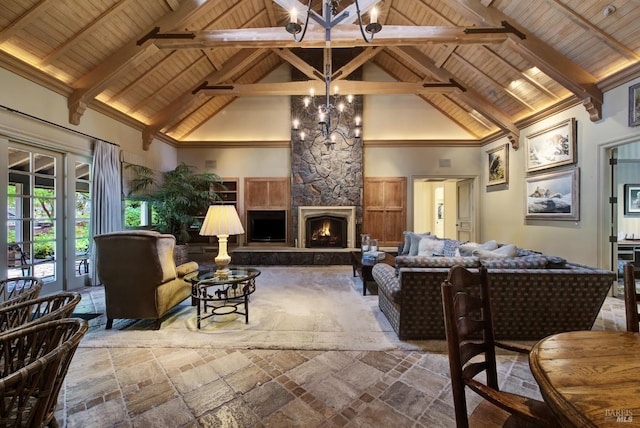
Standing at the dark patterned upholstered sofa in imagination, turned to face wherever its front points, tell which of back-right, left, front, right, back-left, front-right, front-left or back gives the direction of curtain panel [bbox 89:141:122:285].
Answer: left

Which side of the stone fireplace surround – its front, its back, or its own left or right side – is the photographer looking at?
front

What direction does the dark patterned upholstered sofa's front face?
away from the camera

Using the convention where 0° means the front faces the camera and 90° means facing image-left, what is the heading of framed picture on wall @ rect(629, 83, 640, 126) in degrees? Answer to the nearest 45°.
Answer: approximately 45°

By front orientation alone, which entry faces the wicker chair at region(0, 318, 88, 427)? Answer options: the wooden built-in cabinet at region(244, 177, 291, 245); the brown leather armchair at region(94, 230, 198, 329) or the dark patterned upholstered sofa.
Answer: the wooden built-in cabinet

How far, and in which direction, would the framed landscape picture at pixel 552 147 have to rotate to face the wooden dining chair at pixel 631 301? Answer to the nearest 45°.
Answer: approximately 45° to its left

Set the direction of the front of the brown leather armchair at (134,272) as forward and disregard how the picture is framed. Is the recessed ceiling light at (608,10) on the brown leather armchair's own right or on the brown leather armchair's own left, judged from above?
on the brown leather armchair's own right

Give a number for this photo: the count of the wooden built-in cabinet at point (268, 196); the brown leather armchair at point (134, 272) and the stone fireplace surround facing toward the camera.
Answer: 2

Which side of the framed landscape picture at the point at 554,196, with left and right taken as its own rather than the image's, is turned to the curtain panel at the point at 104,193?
front

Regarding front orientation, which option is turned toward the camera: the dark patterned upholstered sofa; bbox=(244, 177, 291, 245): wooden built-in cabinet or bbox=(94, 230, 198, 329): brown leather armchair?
the wooden built-in cabinet

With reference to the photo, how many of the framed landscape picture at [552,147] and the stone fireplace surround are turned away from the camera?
0

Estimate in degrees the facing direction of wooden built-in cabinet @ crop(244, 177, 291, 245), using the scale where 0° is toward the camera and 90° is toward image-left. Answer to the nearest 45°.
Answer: approximately 0°
